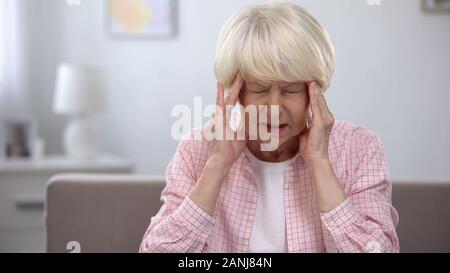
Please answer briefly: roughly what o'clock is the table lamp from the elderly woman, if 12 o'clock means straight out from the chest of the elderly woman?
The table lamp is roughly at 5 o'clock from the elderly woman.

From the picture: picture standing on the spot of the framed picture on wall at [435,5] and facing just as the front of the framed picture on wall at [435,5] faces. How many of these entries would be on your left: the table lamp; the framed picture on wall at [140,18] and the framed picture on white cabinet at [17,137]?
0

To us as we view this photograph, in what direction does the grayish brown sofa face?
facing the viewer

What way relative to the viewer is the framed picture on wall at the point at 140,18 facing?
toward the camera

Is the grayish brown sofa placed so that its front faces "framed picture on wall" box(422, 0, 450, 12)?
no

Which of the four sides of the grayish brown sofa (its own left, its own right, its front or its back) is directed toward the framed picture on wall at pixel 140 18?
back

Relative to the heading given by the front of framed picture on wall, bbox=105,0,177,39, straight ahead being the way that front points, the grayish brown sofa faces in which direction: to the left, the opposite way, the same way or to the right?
the same way

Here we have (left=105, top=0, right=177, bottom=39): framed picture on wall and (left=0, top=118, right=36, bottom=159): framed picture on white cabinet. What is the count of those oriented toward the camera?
2

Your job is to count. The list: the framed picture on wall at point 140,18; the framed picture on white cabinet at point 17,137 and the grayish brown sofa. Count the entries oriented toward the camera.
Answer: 3

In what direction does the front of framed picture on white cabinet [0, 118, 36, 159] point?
toward the camera

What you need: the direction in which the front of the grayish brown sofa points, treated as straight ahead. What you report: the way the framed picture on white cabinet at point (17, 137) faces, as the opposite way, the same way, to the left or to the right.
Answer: the same way

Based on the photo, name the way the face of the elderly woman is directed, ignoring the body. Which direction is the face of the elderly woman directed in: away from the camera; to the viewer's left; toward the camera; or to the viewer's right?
toward the camera

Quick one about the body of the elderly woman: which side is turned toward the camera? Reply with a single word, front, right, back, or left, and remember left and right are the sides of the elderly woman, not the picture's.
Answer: front

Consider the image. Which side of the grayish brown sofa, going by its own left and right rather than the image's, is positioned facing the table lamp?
back
